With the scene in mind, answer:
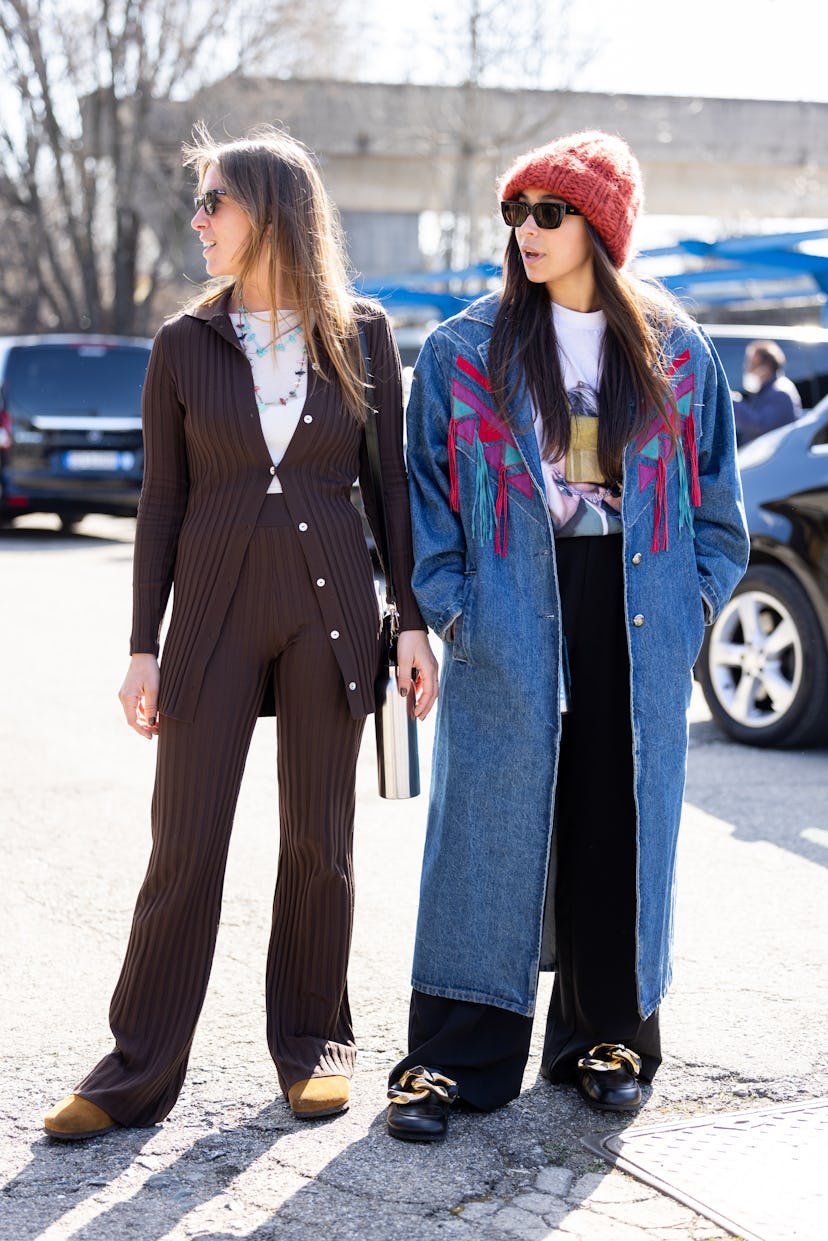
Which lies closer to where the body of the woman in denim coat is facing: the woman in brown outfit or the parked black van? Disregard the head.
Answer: the woman in brown outfit

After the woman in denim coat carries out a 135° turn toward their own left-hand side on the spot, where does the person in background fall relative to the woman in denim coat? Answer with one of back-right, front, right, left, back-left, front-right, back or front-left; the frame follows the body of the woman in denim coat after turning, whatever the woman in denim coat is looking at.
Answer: front-left

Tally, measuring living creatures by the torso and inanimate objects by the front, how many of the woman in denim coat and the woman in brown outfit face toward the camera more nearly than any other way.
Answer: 2

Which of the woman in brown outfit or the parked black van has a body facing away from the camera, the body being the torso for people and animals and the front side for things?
the parked black van

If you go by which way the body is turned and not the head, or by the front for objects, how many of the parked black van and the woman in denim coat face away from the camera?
1

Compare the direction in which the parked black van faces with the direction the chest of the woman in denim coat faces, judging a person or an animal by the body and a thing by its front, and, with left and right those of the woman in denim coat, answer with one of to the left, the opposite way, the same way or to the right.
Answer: the opposite way

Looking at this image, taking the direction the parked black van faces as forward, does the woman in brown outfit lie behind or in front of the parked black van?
behind

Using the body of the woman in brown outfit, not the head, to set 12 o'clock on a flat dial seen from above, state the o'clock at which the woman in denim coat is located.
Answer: The woman in denim coat is roughly at 9 o'clock from the woman in brown outfit.

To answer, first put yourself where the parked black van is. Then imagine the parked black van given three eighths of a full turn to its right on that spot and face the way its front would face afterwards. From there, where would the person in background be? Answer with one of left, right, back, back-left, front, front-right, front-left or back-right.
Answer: front

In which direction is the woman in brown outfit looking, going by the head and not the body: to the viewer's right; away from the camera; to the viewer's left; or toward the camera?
to the viewer's left

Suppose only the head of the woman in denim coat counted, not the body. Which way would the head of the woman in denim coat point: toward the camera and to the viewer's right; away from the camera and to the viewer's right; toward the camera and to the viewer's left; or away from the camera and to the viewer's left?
toward the camera and to the viewer's left

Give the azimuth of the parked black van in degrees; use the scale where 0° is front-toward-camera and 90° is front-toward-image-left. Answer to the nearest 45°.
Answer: approximately 180°

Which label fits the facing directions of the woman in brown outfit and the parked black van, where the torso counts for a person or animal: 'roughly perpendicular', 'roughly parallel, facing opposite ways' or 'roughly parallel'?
roughly parallel, facing opposite ways

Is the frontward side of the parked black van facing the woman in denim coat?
no

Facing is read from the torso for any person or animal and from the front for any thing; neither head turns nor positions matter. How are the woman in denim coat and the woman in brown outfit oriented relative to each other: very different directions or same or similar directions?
same or similar directions

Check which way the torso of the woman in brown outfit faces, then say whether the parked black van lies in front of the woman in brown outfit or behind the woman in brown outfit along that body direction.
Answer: behind

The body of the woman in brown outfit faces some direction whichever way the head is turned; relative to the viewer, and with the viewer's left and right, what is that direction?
facing the viewer

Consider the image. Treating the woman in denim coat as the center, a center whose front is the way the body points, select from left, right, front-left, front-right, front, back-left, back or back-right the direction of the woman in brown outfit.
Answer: right

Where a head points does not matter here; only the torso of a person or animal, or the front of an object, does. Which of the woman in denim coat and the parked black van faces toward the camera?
the woman in denim coat
